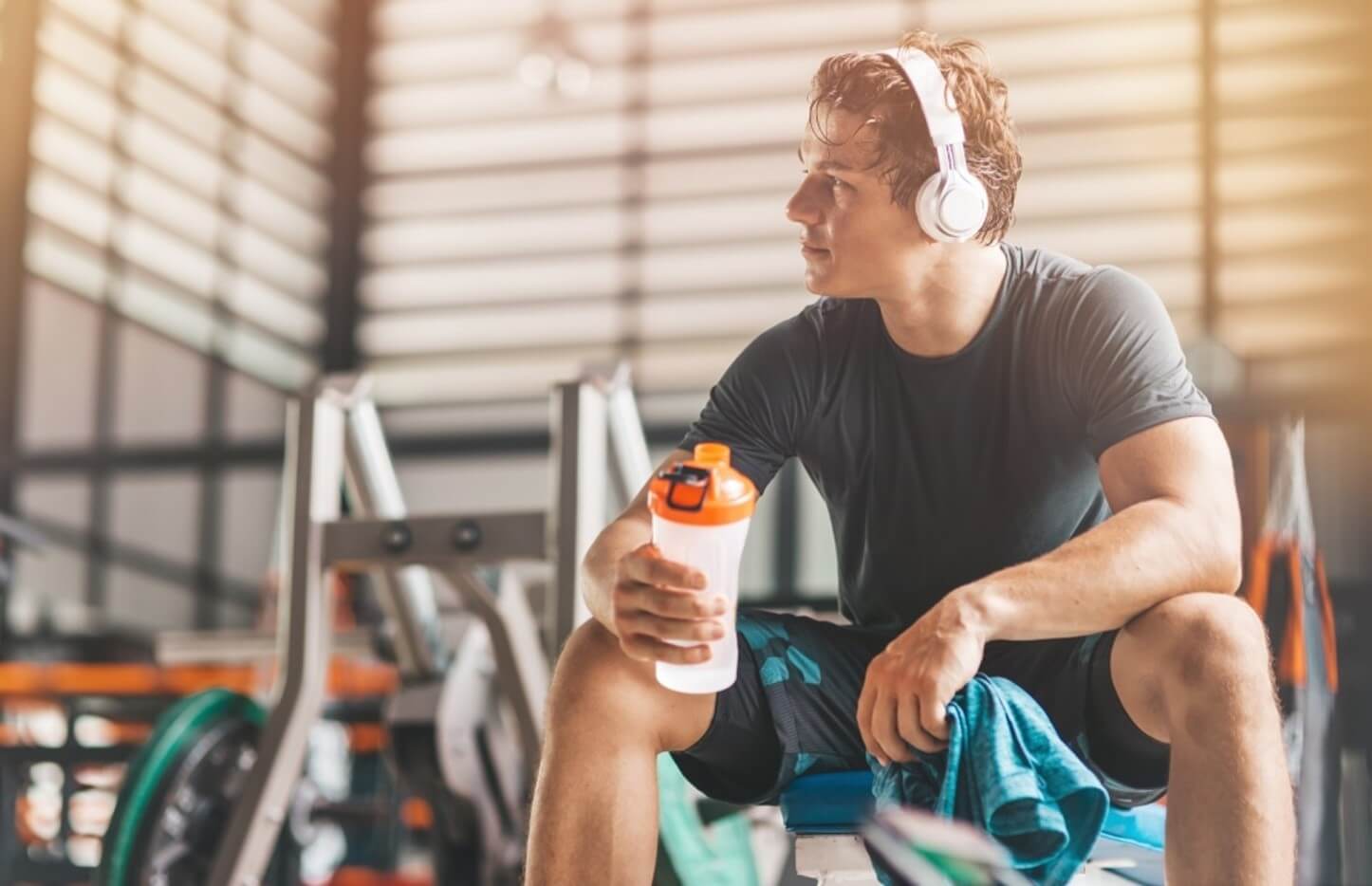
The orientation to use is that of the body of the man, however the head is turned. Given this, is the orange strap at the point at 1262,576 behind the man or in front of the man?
behind

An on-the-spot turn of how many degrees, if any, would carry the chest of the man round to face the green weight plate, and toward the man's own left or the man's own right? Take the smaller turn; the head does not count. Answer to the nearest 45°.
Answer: approximately 135° to the man's own right

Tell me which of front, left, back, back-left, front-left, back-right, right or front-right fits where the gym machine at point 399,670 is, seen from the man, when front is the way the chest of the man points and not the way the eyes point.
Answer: back-right

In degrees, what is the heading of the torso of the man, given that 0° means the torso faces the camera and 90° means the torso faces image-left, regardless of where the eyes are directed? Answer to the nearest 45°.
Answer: approximately 0°

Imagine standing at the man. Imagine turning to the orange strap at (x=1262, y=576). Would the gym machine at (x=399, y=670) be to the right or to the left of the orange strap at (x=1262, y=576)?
left
